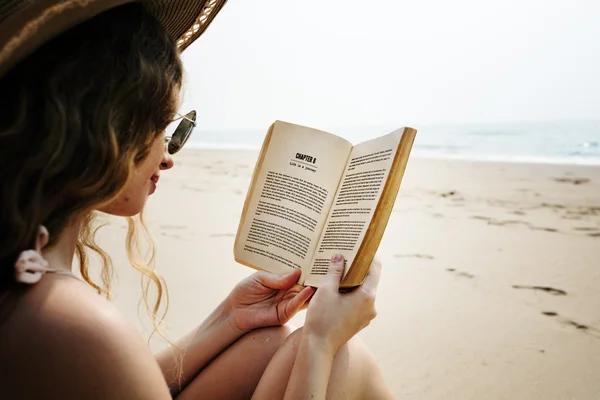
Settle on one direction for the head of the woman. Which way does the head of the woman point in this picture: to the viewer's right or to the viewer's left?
to the viewer's right

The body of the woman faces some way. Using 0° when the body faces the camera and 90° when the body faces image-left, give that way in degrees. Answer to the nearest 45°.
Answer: approximately 225°
